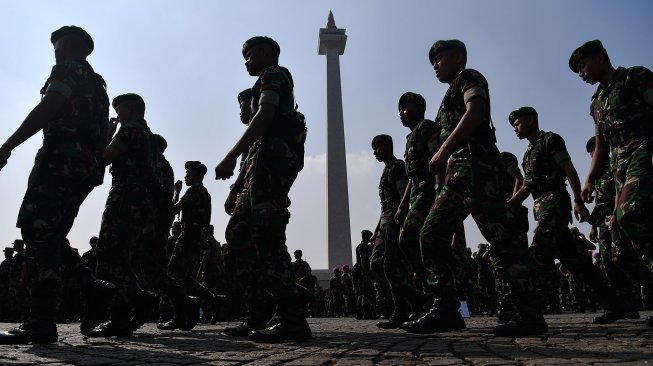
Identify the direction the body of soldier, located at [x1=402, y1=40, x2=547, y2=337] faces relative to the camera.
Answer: to the viewer's left

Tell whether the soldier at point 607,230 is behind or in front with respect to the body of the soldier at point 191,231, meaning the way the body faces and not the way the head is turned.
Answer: behind

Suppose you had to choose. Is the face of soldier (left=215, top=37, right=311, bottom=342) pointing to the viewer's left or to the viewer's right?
to the viewer's left

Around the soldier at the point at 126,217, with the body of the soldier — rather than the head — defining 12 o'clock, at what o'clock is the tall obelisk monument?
The tall obelisk monument is roughly at 4 o'clock from the soldier.

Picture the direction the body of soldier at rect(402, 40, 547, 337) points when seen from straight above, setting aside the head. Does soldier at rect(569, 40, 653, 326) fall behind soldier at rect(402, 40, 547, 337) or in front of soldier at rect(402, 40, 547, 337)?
behind

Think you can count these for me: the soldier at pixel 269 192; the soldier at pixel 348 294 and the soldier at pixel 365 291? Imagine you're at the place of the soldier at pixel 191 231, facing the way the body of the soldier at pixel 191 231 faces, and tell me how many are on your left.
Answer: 1

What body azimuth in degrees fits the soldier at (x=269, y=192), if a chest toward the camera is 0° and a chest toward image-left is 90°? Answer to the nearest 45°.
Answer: approximately 90°

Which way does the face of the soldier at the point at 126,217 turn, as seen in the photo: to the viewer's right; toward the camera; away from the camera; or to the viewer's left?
to the viewer's left

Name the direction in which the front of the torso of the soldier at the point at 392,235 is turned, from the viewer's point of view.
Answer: to the viewer's left

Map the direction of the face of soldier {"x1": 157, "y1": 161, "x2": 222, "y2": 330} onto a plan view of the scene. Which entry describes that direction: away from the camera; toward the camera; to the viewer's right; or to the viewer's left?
to the viewer's left

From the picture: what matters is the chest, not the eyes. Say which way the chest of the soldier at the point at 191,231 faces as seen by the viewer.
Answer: to the viewer's left

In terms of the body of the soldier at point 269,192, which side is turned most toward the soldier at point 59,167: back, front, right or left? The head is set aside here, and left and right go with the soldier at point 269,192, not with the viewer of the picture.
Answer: front

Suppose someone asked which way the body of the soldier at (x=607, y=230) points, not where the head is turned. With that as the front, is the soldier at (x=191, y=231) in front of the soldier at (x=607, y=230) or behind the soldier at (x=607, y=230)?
in front

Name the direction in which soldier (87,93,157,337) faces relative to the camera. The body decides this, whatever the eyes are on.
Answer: to the viewer's left

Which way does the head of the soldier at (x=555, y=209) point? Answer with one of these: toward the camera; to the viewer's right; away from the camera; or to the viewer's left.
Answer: to the viewer's left

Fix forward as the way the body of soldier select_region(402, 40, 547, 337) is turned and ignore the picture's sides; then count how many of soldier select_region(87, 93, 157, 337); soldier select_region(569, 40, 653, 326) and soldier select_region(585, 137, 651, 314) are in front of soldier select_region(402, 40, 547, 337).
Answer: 1

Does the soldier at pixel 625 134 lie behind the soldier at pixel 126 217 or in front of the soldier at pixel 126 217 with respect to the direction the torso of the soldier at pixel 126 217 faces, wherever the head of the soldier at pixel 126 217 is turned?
behind

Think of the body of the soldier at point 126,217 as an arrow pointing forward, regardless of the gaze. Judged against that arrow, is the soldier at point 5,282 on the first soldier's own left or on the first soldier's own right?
on the first soldier's own right

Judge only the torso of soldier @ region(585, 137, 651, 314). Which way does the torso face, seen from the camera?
to the viewer's left
